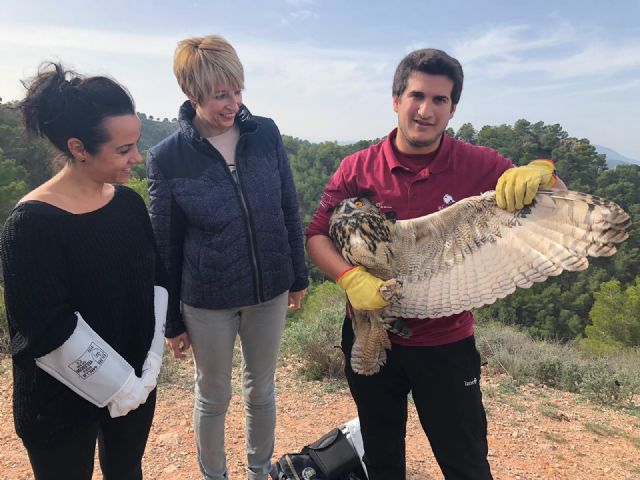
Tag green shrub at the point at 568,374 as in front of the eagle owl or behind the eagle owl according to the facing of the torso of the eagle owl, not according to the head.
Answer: behind

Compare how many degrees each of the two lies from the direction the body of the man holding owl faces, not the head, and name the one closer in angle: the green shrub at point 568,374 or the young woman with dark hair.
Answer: the young woman with dark hair

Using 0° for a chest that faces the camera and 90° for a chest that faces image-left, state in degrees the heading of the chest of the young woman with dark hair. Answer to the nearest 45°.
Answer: approximately 315°

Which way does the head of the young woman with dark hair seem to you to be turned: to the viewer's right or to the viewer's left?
to the viewer's right

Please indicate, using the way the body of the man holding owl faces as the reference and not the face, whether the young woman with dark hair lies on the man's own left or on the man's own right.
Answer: on the man's own right

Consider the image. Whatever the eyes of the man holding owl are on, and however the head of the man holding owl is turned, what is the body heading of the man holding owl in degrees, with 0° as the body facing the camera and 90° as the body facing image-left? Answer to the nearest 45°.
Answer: approximately 0°

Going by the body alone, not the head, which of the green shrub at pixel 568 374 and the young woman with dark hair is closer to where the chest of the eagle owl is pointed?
the young woman with dark hair
